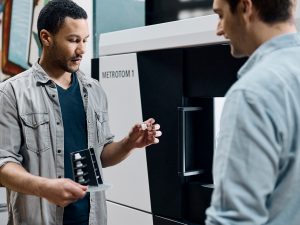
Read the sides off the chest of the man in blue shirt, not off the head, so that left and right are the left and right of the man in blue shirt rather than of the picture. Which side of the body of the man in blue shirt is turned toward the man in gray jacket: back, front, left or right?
front

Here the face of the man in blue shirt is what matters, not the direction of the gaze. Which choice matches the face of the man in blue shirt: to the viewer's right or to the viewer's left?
to the viewer's left

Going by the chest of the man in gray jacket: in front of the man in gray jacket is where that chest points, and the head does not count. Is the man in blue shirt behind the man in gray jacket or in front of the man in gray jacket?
in front

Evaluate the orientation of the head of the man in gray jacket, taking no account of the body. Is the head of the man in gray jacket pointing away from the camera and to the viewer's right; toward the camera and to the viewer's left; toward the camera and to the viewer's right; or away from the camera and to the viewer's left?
toward the camera and to the viewer's right

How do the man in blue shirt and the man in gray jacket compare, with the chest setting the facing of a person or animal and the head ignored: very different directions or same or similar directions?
very different directions

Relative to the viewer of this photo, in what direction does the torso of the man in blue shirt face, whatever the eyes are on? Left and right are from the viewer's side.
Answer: facing away from the viewer and to the left of the viewer
